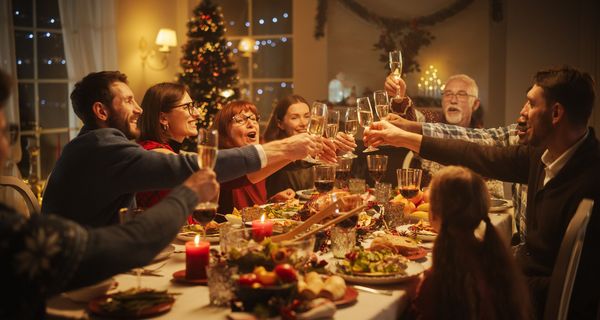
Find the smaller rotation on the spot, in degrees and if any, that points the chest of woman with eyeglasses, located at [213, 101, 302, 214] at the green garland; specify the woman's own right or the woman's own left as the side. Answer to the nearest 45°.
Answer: approximately 90° to the woman's own left

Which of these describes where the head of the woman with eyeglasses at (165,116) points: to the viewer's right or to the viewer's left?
to the viewer's right

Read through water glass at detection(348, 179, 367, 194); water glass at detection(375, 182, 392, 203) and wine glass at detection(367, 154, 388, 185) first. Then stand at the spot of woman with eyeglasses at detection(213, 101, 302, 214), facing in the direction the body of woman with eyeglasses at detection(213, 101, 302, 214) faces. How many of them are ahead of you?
3

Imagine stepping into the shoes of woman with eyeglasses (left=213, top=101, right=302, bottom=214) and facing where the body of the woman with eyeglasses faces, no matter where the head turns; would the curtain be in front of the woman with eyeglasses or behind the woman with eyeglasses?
behind

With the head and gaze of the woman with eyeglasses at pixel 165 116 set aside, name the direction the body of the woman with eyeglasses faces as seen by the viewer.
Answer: to the viewer's right

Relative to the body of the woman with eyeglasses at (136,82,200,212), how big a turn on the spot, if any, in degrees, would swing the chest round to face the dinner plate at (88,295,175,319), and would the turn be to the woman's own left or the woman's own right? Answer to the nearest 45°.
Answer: approximately 90° to the woman's own right

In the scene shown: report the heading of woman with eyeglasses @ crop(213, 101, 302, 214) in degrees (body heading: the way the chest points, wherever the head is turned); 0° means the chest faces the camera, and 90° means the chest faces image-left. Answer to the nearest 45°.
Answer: approximately 315°

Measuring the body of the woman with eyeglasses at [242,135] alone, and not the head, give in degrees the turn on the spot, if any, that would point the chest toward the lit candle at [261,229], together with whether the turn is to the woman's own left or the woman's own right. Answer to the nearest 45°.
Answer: approximately 45° to the woman's own right

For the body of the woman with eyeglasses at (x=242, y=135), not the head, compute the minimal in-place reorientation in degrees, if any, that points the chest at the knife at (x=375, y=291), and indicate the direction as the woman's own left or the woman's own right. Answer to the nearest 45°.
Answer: approximately 45° to the woman's own right

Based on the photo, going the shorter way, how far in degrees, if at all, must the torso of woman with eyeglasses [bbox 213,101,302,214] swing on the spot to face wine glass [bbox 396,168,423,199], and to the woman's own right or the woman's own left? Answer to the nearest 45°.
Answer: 0° — they already face it
